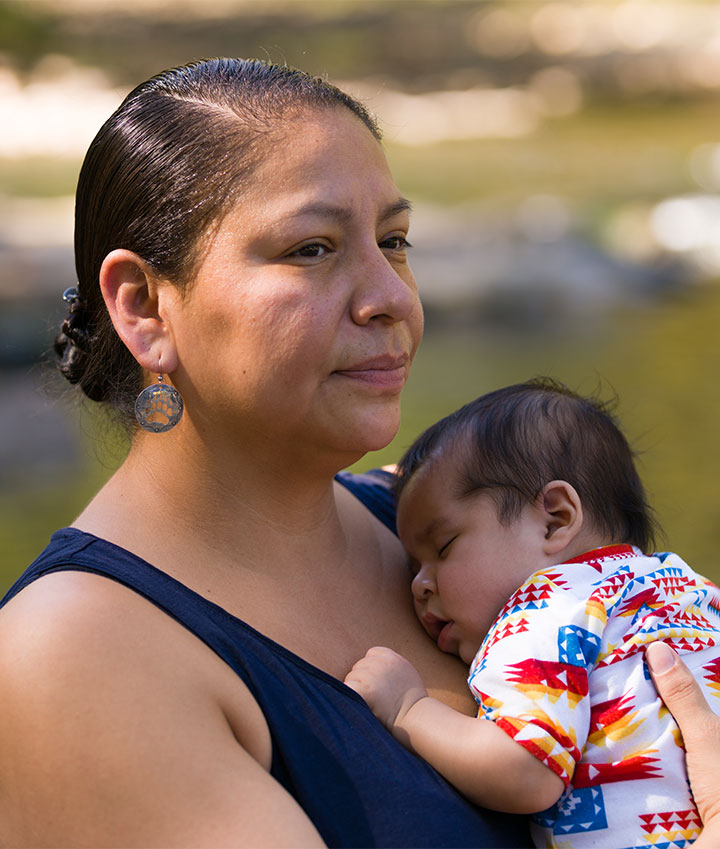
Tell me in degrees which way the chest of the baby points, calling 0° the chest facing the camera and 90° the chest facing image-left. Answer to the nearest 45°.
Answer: approximately 90°

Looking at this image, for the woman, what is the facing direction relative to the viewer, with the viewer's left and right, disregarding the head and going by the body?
facing the viewer and to the right of the viewer
